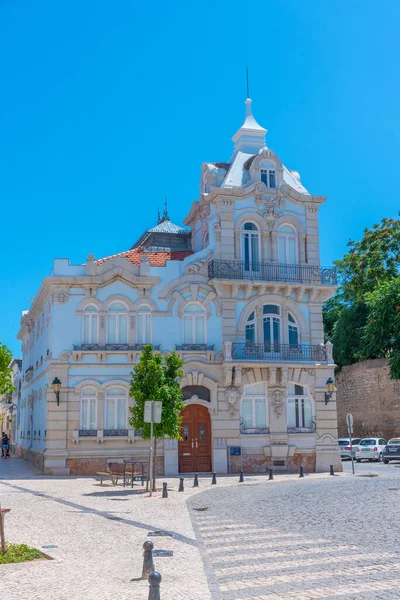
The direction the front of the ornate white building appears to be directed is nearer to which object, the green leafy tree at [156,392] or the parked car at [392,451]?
the green leafy tree

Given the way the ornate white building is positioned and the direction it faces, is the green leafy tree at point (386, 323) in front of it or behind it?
behind

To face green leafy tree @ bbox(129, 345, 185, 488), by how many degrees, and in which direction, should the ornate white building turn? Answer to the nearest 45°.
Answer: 0° — it already faces it

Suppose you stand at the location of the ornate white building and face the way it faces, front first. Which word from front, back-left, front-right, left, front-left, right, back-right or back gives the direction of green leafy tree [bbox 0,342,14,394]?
back-right

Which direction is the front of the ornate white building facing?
toward the camera

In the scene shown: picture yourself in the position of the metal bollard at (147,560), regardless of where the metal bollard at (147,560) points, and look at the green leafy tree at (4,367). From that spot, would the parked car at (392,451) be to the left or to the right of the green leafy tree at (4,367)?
right

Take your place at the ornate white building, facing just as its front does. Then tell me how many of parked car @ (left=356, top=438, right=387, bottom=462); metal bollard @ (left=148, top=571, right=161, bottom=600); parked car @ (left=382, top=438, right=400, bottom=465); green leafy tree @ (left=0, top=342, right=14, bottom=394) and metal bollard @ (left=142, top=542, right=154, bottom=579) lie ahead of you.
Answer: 2

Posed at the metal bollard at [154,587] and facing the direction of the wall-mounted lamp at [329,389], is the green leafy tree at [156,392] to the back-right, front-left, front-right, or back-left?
front-left

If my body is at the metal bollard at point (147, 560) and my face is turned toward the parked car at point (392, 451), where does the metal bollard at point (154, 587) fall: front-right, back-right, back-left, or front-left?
back-right

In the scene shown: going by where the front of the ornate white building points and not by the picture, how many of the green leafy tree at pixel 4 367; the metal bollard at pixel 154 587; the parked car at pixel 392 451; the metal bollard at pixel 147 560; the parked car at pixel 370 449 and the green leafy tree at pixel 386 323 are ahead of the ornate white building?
2

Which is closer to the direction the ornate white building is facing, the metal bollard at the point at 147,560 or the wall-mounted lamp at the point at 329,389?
the metal bollard

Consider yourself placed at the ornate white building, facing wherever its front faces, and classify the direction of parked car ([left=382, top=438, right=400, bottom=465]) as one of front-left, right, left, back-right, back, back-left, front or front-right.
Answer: back-left

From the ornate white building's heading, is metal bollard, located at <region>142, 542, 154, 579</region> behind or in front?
in front

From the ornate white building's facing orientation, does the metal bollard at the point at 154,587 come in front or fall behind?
in front
